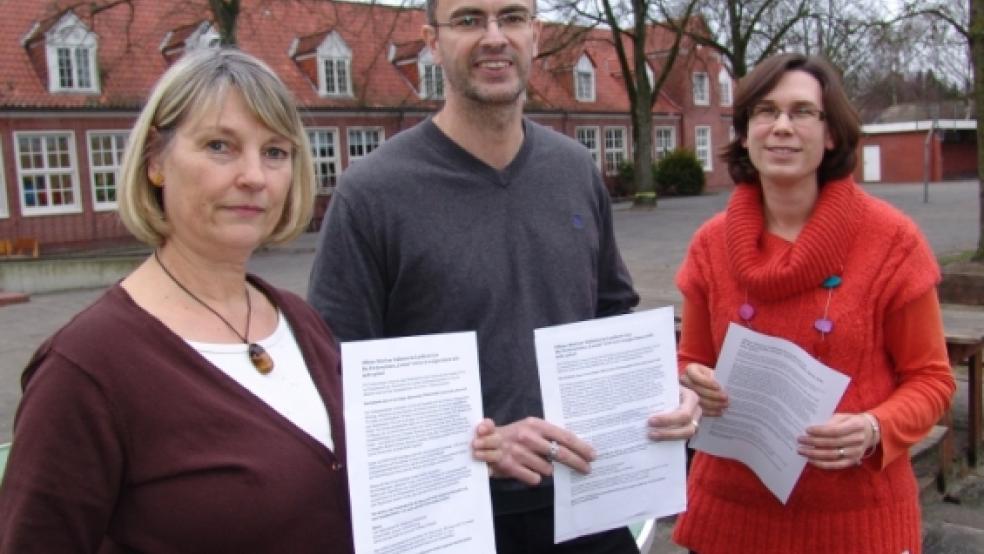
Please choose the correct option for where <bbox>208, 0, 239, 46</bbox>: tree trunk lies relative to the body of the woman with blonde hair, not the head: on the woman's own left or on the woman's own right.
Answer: on the woman's own left

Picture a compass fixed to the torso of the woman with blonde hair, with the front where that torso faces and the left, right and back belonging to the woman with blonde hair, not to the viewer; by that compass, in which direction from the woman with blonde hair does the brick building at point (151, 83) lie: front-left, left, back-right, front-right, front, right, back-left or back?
back-left

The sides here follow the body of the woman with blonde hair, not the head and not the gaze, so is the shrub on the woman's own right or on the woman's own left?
on the woman's own left

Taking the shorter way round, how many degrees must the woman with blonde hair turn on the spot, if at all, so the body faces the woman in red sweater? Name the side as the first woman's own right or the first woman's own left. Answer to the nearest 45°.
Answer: approximately 45° to the first woman's own left

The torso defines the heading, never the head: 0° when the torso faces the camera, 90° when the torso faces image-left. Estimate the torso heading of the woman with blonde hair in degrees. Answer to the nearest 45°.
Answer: approximately 315°

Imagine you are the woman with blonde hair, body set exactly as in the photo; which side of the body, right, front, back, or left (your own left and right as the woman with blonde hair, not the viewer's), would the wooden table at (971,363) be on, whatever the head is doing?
left

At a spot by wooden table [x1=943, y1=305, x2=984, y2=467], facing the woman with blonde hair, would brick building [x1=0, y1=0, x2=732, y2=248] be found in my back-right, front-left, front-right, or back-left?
back-right

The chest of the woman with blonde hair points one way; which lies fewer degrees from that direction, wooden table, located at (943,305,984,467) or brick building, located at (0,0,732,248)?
the wooden table
